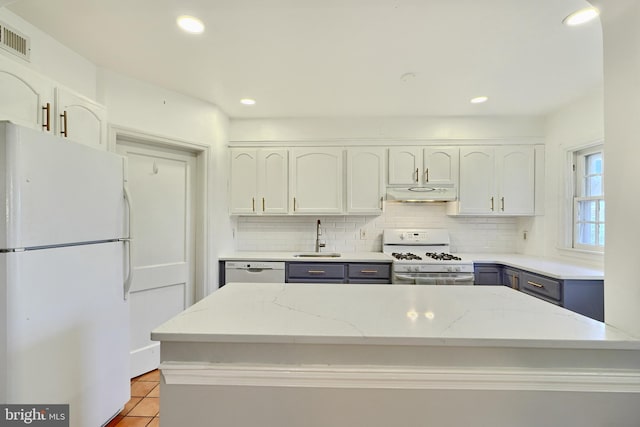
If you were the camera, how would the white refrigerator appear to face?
facing the viewer and to the right of the viewer

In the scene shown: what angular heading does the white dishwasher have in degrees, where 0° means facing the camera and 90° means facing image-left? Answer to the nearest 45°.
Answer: approximately 0°

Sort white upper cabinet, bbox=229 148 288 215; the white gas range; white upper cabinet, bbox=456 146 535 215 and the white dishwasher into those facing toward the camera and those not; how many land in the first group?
4

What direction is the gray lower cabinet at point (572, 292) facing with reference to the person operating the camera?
facing the viewer and to the left of the viewer

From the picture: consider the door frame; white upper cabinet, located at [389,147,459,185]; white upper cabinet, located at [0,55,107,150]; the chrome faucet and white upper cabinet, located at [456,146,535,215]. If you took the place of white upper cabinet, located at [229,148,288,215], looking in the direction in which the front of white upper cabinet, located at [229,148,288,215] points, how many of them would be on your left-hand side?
3

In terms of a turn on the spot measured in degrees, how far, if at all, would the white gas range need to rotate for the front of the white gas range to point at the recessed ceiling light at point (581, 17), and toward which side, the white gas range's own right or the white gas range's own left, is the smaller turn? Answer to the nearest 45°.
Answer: approximately 45° to the white gas range's own left

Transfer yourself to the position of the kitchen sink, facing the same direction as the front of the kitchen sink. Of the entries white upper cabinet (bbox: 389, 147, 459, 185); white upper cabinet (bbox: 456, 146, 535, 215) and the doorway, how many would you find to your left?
2

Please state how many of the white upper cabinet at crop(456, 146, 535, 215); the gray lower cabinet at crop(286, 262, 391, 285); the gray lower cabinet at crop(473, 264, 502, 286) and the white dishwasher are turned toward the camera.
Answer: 4

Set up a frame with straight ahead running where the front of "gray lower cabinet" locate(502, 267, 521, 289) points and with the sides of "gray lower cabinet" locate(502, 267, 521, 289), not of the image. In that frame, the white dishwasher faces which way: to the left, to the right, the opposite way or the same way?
to the left

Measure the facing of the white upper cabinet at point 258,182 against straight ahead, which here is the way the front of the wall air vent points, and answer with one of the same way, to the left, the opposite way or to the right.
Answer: to the right

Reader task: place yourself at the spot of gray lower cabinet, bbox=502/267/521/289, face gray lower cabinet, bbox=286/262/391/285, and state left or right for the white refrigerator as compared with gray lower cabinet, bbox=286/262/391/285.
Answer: left

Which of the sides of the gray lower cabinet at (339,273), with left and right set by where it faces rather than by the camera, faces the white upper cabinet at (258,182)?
right

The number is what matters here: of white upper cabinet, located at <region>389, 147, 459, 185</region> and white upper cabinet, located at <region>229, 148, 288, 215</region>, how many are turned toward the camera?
2

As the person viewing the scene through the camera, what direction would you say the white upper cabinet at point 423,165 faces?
facing the viewer

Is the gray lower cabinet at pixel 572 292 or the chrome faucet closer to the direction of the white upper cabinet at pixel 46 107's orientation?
the gray lower cabinet

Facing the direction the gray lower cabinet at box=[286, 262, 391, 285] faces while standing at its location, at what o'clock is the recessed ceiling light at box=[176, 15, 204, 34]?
The recessed ceiling light is roughly at 1 o'clock from the gray lower cabinet.

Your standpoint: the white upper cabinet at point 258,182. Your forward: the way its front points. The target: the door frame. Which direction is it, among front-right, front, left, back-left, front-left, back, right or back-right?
front-right
